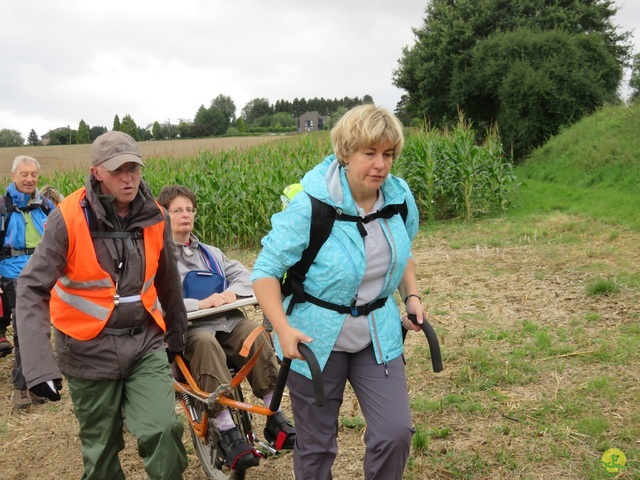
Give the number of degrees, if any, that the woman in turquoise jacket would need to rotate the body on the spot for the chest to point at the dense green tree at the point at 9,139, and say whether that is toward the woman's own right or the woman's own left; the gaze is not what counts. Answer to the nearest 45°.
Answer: approximately 180°

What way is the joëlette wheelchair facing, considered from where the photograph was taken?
facing the viewer and to the right of the viewer

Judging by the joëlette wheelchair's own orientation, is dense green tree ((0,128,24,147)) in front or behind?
behind

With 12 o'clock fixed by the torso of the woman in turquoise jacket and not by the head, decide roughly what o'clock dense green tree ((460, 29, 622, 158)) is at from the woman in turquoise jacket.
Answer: The dense green tree is roughly at 8 o'clock from the woman in turquoise jacket.

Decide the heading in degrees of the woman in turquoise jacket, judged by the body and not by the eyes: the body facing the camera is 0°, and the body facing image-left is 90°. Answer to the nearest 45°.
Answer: approximately 315°
